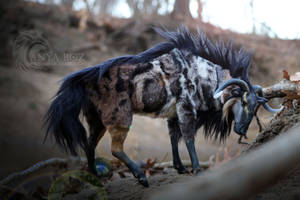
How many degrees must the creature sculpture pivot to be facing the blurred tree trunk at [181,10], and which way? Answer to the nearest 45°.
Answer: approximately 90° to its left

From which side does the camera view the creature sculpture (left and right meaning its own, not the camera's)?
right

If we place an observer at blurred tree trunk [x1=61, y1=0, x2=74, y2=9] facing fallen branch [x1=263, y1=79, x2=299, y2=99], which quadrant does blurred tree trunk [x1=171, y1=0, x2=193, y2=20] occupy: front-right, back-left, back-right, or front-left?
front-left

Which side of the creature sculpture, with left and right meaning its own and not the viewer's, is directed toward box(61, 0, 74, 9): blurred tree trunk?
left

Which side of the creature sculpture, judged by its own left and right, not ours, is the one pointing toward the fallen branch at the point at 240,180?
right

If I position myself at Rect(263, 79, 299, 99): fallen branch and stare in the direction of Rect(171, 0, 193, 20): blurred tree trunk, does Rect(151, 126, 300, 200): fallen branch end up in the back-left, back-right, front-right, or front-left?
back-left

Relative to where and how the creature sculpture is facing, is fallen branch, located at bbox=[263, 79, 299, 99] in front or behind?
in front

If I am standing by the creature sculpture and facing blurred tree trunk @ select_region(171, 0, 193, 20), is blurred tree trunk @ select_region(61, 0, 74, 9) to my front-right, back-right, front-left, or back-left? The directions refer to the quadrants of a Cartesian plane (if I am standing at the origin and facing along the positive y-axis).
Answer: front-left

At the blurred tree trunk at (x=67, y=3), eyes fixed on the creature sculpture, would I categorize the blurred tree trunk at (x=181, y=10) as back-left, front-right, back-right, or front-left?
front-left
